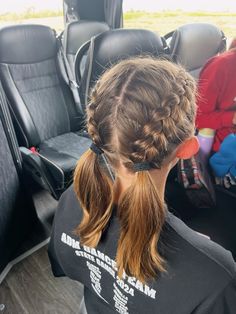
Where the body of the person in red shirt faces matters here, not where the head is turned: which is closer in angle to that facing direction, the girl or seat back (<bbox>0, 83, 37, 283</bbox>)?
the girl

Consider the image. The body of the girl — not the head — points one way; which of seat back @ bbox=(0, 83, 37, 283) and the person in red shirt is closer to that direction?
the person in red shirt

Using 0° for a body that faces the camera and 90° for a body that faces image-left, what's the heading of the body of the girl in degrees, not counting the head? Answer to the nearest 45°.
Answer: approximately 225°

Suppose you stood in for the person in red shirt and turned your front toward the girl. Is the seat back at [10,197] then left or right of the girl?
right

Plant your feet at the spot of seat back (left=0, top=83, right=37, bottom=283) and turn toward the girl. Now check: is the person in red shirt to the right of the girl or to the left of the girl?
left

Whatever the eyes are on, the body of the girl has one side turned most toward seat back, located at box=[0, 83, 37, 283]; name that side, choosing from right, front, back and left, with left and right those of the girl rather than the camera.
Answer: left

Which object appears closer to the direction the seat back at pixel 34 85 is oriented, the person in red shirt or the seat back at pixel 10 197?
the person in red shirt
